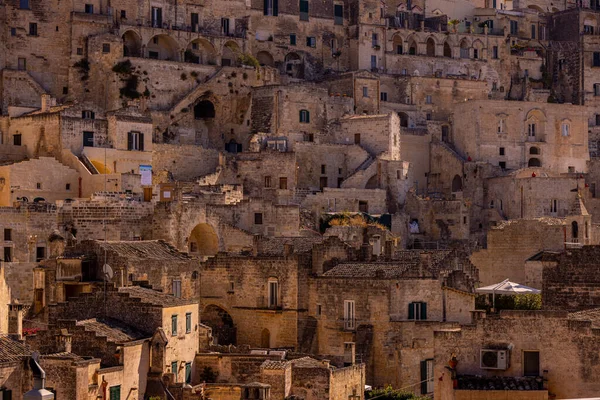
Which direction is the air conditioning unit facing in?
toward the camera

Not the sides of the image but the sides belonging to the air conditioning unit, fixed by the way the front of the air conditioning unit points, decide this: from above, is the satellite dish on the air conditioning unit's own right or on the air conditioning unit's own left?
on the air conditioning unit's own right

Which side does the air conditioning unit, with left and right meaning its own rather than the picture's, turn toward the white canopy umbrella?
back
